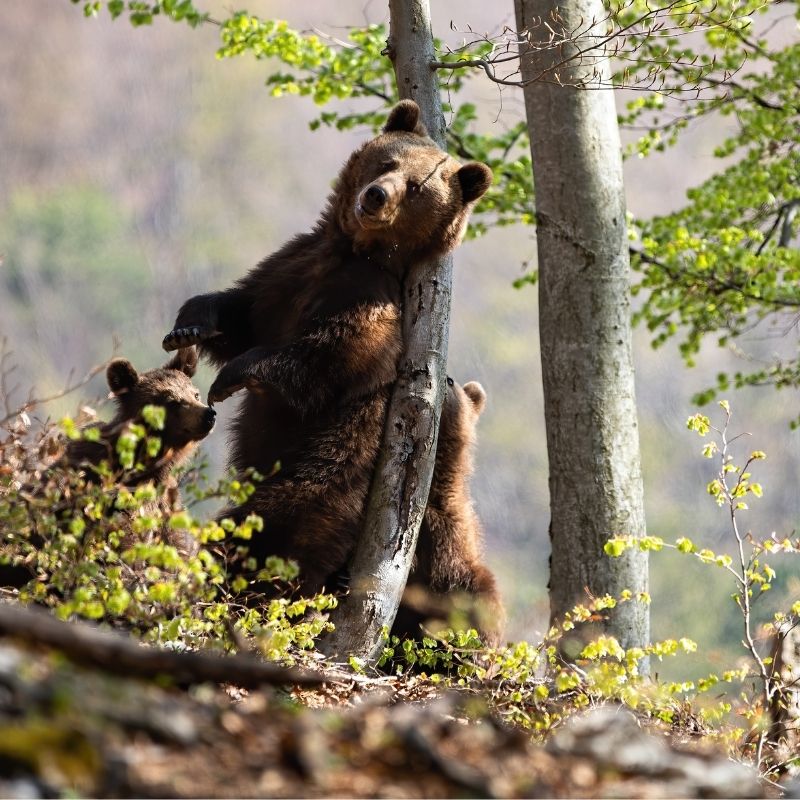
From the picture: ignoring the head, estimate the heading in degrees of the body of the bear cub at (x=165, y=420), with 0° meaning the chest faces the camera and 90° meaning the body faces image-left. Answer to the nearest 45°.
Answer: approximately 270°

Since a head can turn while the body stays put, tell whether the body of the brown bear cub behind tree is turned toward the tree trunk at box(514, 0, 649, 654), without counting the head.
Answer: no

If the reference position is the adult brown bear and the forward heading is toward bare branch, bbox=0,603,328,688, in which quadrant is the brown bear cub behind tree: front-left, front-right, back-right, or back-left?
back-left

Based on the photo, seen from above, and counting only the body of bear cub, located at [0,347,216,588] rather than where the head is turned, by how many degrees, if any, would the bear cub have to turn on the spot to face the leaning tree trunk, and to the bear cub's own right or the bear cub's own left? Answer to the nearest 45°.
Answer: approximately 45° to the bear cub's own right

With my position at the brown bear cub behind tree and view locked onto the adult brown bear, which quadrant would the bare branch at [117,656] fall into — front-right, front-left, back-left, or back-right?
front-left

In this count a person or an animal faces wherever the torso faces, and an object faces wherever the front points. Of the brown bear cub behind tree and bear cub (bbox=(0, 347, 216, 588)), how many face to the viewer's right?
1

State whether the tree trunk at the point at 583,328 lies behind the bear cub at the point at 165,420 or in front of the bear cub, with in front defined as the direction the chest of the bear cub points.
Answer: in front

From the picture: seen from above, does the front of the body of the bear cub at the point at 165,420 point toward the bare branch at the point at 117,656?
no
